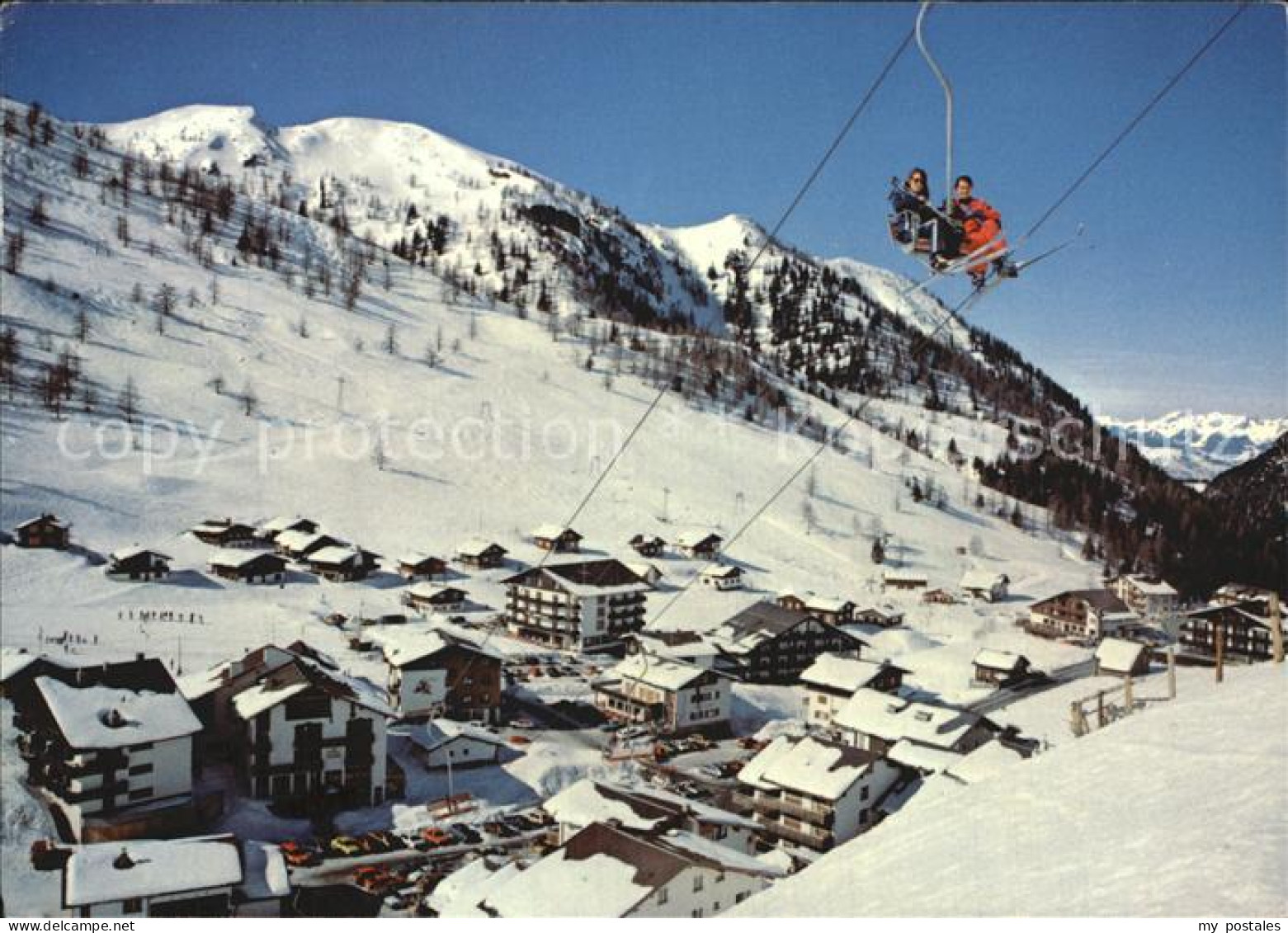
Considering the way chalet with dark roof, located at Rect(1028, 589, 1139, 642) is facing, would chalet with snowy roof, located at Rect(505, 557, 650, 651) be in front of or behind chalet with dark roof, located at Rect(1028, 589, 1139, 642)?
in front

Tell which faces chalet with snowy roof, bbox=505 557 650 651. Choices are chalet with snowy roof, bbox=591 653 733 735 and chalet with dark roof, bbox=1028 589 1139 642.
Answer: chalet with dark roof, bbox=1028 589 1139 642

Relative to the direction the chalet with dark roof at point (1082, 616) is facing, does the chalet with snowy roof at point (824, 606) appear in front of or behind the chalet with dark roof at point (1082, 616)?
in front

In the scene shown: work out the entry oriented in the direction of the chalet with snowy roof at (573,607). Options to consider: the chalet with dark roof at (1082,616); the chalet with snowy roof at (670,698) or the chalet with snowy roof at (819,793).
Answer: the chalet with dark roof at (1082,616)

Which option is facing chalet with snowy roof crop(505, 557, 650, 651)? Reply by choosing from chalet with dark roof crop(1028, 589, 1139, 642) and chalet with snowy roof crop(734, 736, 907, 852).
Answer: chalet with dark roof crop(1028, 589, 1139, 642)

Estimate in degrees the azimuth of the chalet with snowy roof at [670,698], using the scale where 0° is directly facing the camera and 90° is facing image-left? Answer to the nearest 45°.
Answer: approximately 45°

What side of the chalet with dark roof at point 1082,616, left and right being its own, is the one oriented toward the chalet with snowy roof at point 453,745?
front

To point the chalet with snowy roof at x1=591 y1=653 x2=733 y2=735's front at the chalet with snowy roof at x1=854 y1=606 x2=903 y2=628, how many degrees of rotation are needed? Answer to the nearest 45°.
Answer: approximately 180°
